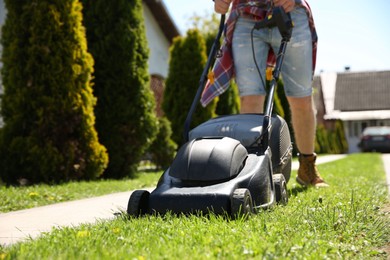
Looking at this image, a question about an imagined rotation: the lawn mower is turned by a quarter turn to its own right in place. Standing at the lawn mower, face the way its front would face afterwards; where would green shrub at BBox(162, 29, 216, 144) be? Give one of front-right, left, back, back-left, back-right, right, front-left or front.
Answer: front-right

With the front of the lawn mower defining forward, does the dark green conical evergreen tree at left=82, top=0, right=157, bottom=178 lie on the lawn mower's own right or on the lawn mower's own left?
on the lawn mower's own right

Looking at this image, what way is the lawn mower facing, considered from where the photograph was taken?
facing the viewer and to the left of the viewer

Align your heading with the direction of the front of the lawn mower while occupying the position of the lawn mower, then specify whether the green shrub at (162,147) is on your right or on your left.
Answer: on your right

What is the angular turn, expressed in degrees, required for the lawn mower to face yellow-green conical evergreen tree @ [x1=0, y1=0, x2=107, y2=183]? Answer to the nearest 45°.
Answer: approximately 90° to its right
